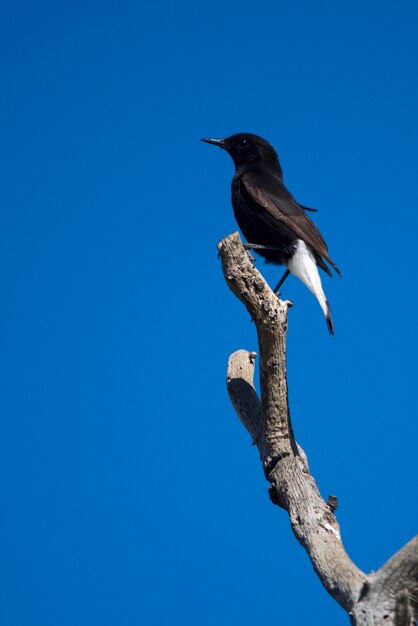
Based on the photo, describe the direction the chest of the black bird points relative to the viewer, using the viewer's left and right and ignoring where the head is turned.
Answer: facing to the left of the viewer
